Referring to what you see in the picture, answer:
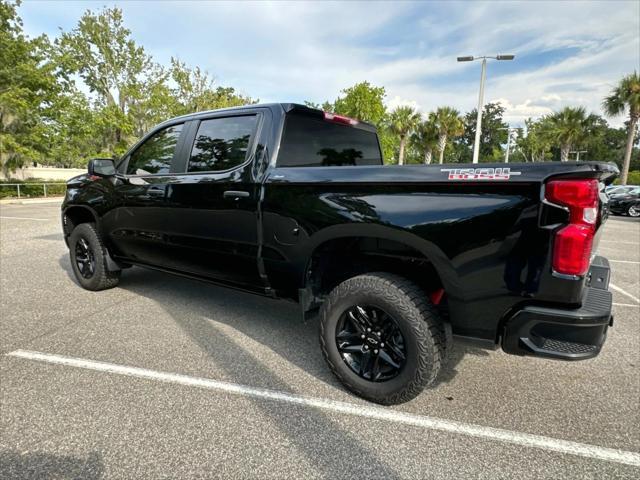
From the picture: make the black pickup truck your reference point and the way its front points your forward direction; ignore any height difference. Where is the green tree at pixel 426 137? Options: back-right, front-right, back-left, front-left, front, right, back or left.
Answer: front-right

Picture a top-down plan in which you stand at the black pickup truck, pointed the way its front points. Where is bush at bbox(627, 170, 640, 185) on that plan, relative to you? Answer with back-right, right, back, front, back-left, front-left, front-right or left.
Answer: right

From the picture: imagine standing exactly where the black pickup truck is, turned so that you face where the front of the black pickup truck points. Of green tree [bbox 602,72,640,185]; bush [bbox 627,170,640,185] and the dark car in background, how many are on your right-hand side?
3

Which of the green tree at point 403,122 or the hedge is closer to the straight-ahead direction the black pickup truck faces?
the hedge

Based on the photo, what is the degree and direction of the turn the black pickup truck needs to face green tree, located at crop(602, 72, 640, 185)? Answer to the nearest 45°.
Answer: approximately 90° to its right

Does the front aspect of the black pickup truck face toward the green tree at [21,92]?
yes

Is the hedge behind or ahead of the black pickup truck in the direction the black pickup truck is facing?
ahead

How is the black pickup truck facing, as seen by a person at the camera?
facing away from the viewer and to the left of the viewer

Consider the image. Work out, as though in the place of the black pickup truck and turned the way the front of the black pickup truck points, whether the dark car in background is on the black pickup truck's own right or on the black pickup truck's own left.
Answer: on the black pickup truck's own right
